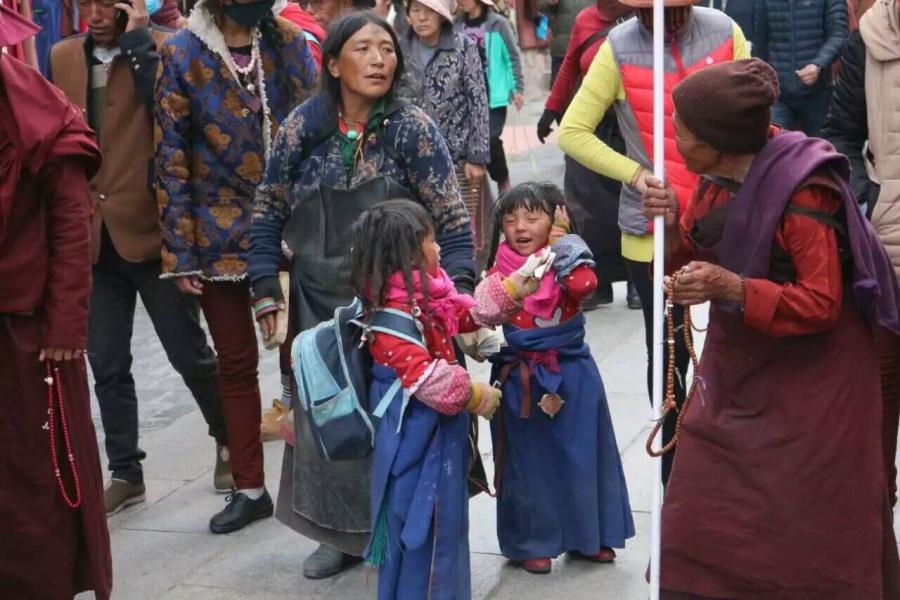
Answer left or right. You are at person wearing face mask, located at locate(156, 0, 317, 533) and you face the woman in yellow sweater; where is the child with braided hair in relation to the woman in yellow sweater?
right

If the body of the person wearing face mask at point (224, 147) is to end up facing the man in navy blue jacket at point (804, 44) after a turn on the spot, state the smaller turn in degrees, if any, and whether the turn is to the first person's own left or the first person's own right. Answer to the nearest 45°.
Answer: approximately 135° to the first person's own left

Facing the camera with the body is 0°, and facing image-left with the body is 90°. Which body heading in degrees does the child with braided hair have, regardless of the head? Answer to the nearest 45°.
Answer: approximately 270°

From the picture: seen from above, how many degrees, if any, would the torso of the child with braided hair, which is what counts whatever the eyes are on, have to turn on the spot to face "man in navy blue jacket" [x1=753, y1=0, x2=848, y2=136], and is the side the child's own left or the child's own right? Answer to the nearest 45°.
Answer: approximately 45° to the child's own left

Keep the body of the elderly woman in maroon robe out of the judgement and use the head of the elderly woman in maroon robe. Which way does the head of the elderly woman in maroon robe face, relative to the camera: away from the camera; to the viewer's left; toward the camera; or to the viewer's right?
to the viewer's left

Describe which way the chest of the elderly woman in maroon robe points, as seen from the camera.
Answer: to the viewer's left

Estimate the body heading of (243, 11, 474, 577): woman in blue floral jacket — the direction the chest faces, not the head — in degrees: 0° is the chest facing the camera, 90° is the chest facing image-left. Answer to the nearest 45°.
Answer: approximately 0°

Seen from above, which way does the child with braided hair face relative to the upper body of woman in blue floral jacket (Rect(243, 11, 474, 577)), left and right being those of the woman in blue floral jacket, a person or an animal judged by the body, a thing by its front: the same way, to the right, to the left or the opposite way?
to the left
